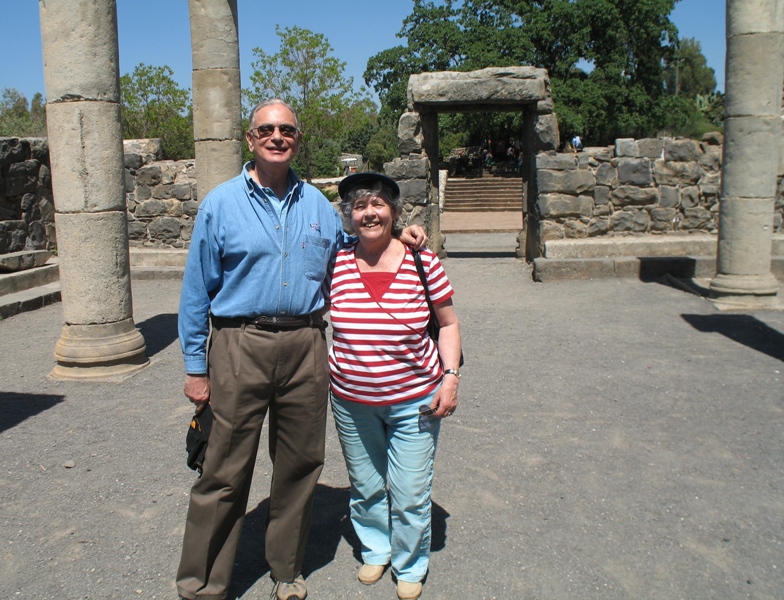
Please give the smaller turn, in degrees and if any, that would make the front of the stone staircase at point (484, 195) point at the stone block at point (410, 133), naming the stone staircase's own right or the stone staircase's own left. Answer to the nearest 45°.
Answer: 0° — it already faces it

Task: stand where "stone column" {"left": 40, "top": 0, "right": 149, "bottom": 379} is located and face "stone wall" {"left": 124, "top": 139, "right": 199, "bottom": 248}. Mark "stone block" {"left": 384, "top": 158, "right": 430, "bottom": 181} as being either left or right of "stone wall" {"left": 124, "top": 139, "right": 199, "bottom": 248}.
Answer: right

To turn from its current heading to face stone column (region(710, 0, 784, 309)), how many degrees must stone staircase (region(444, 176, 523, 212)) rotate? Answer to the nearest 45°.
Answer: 0° — it already faces it

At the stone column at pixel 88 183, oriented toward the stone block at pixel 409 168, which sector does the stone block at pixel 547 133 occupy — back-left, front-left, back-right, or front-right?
front-right

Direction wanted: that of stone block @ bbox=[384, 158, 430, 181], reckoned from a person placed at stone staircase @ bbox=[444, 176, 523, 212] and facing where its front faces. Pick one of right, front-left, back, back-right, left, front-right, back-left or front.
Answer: front

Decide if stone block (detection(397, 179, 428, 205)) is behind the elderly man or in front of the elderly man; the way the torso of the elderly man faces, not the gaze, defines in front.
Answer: behind

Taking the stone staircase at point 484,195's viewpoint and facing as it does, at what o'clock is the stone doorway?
The stone doorway is roughly at 12 o'clock from the stone staircase.

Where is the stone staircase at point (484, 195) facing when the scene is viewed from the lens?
facing the viewer

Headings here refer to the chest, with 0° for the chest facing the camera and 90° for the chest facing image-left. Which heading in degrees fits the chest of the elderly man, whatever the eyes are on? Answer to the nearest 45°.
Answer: approximately 0°

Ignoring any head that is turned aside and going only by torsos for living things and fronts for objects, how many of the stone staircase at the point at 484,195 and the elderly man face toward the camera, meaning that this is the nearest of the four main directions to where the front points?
2

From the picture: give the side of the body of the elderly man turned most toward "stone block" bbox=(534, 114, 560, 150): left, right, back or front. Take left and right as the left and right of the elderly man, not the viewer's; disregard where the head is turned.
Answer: back
